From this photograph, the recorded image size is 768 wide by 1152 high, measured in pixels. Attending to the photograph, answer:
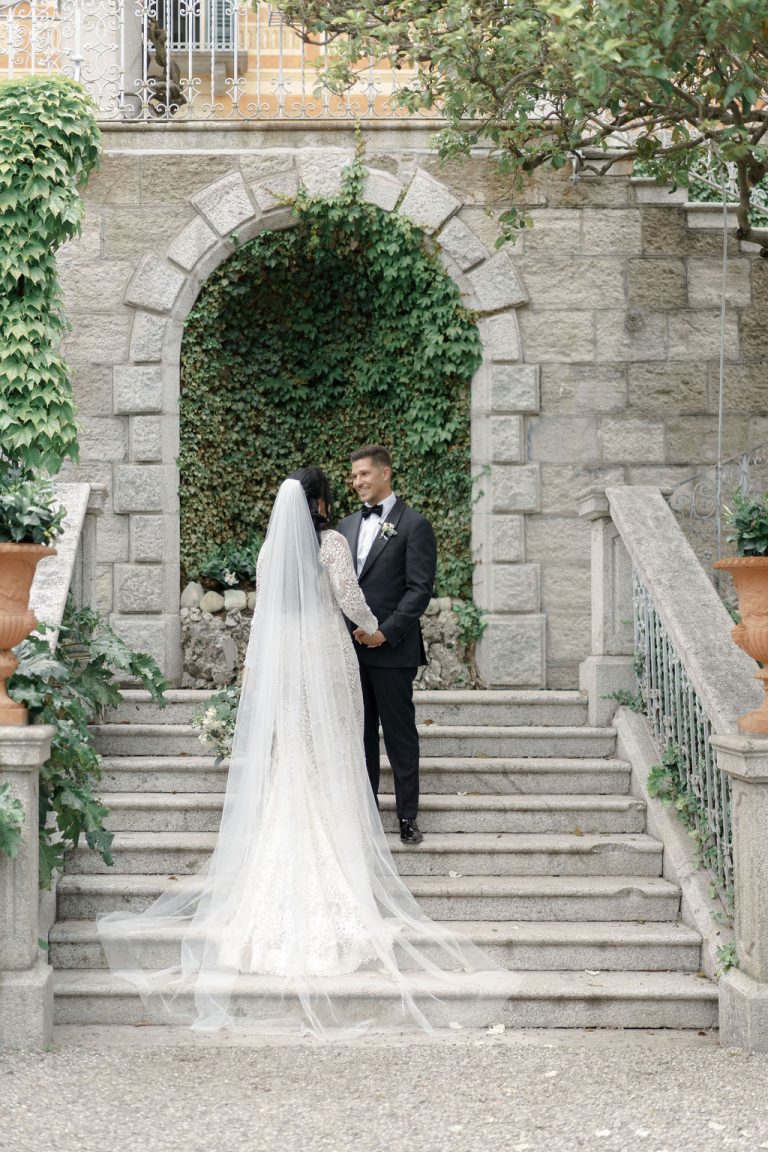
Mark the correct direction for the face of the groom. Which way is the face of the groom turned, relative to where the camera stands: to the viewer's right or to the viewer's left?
to the viewer's left

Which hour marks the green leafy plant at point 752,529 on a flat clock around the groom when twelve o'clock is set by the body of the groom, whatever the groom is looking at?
The green leafy plant is roughly at 9 o'clock from the groom.

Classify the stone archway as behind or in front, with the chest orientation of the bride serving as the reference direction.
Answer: in front

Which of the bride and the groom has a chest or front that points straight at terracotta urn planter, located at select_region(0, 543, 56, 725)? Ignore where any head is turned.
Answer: the groom

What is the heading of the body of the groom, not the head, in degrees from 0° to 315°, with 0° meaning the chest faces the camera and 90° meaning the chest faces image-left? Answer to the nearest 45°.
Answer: approximately 45°

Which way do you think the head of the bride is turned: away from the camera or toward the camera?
away from the camera

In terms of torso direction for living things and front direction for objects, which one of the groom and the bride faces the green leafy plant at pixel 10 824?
the groom

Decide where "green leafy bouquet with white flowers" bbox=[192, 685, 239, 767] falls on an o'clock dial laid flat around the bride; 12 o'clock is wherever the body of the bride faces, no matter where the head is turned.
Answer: The green leafy bouquet with white flowers is roughly at 10 o'clock from the bride.

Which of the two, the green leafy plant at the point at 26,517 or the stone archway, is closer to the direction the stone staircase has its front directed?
the green leafy plant
